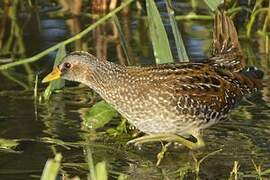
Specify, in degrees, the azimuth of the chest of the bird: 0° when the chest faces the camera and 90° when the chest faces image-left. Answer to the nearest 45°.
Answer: approximately 90°

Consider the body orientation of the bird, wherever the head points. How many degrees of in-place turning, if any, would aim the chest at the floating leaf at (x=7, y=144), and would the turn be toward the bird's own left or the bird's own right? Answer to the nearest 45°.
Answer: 0° — it already faces it

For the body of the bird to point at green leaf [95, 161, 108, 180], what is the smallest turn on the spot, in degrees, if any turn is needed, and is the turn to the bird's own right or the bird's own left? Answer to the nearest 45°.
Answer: approximately 90° to the bird's own left
